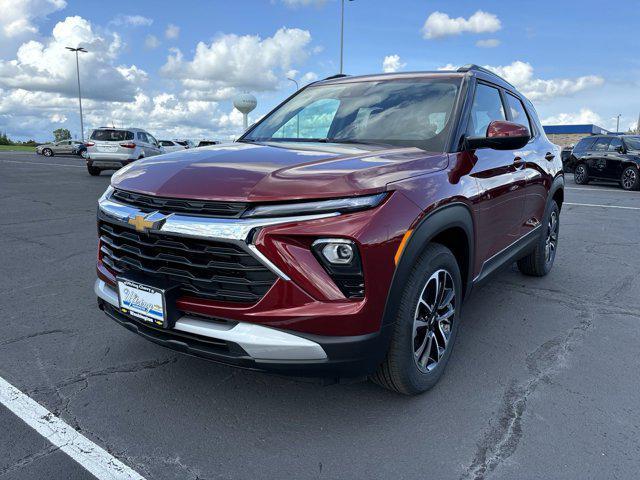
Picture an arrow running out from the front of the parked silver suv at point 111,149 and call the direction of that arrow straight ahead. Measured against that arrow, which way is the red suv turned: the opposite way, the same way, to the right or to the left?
the opposite way

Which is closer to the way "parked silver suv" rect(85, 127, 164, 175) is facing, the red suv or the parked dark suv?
the parked dark suv

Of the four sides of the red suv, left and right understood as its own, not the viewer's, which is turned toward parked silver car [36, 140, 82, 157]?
right

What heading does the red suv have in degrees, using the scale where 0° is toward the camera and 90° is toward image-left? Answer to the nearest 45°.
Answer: approximately 45°

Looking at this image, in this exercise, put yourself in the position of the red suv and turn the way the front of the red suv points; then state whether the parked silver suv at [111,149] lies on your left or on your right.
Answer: on your right

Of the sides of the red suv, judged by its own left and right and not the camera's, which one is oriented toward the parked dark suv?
back

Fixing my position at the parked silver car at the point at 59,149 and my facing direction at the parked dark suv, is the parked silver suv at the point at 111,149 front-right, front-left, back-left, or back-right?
front-right

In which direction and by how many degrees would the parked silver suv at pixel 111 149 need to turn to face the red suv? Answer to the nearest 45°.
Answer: approximately 135° to its right

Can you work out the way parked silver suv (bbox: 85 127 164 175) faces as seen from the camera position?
facing away from the viewer and to the right of the viewer

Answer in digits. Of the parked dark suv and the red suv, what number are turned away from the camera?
0

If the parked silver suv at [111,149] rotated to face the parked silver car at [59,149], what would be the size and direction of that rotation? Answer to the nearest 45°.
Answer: approximately 45° to its left
